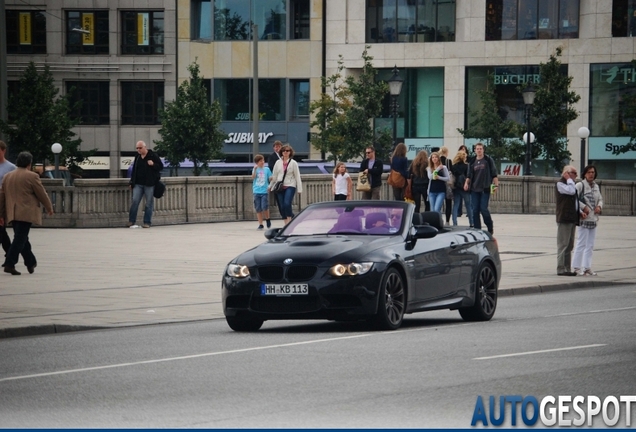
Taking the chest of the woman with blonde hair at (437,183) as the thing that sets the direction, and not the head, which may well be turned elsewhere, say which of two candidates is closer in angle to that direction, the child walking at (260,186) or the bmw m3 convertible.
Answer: the bmw m3 convertible

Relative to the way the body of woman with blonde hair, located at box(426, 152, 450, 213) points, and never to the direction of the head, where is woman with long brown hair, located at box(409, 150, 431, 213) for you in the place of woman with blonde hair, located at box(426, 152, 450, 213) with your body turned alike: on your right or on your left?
on your right

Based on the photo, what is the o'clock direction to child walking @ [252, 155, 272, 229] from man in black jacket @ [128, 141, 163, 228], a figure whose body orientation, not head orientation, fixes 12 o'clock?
The child walking is roughly at 8 o'clock from the man in black jacket.

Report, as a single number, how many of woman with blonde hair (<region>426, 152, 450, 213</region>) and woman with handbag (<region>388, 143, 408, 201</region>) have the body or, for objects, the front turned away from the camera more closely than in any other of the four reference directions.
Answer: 1

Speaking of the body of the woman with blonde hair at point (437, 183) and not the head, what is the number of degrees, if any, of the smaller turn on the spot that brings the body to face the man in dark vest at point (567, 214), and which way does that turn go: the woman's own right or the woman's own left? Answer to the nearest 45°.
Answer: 0° — they already face them

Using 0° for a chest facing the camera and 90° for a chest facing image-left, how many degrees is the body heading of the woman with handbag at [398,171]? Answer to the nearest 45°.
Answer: approximately 180°

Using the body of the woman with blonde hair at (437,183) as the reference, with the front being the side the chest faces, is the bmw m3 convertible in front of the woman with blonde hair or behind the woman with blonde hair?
in front
